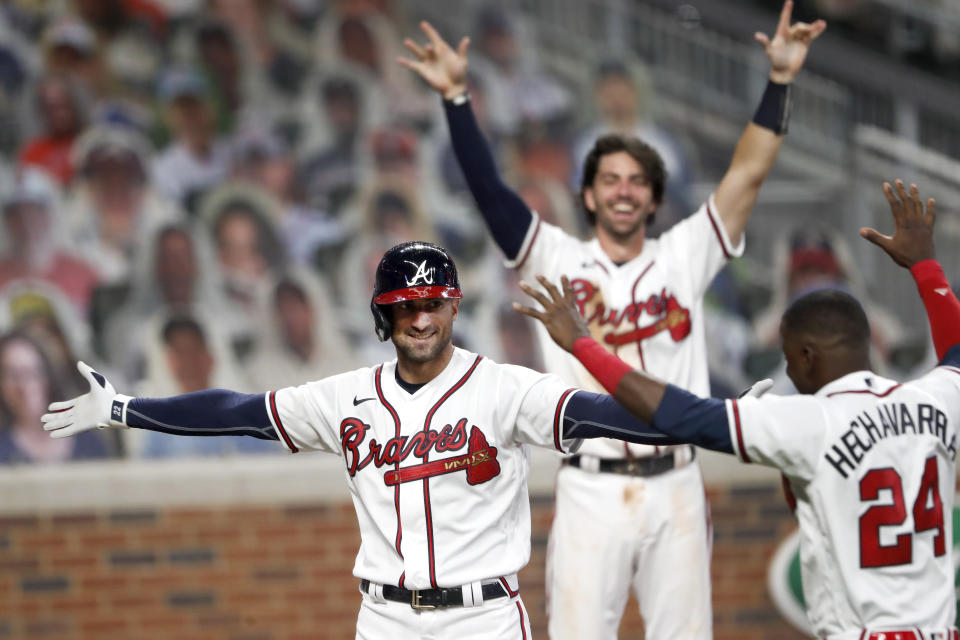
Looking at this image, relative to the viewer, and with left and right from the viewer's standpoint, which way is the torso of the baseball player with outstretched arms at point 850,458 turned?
facing away from the viewer and to the left of the viewer

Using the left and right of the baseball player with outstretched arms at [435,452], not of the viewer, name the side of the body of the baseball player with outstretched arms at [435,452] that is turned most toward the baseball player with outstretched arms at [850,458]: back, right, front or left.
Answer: left

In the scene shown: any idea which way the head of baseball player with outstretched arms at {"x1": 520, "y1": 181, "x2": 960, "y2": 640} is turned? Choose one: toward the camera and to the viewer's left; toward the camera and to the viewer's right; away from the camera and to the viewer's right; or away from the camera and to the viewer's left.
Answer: away from the camera and to the viewer's left

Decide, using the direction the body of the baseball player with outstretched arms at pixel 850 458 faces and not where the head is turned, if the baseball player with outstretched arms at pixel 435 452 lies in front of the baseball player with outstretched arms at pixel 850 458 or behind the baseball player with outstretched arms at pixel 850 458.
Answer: in front

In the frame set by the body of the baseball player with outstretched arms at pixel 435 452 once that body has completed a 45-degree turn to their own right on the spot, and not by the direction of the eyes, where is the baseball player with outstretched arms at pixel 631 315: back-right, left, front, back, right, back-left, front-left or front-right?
back

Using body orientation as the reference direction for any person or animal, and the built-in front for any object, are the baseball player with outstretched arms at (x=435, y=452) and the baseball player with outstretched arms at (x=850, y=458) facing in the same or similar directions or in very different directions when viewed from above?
very different directions

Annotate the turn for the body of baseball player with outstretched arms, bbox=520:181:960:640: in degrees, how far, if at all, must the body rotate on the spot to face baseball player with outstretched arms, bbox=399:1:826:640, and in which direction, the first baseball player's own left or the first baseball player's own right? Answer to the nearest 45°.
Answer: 0° — they already face them

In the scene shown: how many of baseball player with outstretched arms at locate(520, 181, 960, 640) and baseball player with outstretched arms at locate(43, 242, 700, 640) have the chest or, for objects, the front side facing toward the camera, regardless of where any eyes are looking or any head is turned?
1
